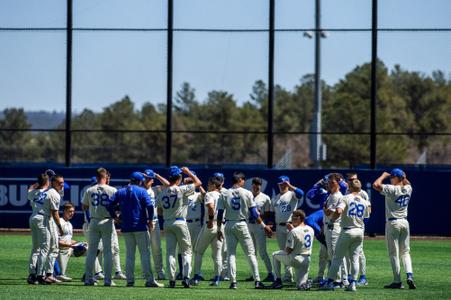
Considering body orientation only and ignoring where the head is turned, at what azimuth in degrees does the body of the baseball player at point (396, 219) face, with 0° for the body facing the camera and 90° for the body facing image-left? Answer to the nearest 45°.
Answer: approximately 135°

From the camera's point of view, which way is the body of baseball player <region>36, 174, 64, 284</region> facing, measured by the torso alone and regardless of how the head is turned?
to the viewer's right

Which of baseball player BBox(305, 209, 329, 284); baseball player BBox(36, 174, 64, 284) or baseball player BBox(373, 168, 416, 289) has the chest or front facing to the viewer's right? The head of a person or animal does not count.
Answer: baseball player BBox(36, 174, 64, 284)

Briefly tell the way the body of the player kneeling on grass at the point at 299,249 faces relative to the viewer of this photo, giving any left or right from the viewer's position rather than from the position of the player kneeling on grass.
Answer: facing away from the viewer and to the left of the viewer

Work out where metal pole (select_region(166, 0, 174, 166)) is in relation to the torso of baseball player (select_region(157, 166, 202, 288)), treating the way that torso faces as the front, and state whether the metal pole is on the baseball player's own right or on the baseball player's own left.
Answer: on the baseball player's own left

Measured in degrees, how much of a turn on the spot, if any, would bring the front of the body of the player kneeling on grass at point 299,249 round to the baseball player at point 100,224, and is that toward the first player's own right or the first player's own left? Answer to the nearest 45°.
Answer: approximately 45° to the first player's own left

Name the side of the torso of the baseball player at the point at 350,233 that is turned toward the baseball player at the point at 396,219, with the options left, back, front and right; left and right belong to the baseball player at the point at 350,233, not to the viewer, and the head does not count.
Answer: right

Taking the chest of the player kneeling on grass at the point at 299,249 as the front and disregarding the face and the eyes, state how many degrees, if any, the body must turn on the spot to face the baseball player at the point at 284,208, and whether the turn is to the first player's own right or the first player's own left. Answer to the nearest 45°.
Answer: approximately 45° to the first player's own right

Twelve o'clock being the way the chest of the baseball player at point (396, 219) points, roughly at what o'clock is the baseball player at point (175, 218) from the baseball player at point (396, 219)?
the baseball player at point (175, 218) is roughly at 10 o'clock from the baseball player at point (396, 219).
